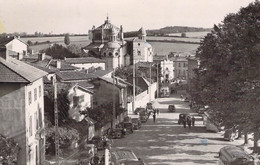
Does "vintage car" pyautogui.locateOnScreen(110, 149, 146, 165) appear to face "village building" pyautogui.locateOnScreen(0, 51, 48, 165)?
no

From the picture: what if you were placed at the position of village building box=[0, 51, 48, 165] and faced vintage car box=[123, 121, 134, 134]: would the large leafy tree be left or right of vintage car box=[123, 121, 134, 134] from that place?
right
